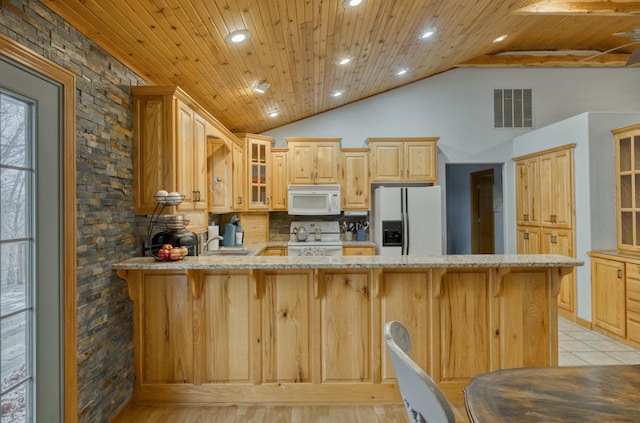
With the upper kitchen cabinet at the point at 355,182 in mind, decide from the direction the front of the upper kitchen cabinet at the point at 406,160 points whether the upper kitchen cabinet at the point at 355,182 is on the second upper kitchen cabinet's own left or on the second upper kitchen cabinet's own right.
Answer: on the second upper kitchen cabinet's own right

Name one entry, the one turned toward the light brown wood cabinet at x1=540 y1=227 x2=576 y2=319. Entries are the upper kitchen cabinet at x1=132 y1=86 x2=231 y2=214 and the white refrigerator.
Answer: the upper kitchen cabinet

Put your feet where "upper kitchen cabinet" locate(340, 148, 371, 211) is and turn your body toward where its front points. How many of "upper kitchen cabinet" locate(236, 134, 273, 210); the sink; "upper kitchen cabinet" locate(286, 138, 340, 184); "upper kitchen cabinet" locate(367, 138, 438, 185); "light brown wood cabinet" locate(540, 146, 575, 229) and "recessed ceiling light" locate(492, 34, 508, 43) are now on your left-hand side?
3

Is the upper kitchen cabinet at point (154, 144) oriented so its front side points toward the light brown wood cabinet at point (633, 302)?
yes

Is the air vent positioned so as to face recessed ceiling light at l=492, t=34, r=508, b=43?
yes

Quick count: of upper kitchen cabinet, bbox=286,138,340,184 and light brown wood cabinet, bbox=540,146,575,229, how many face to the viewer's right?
0

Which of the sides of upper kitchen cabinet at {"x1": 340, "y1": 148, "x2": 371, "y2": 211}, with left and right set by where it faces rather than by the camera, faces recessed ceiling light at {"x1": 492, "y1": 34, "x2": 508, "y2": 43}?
left

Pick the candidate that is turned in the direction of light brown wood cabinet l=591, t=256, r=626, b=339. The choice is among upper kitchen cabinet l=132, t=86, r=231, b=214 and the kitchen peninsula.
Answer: the upper kitchen cabinet

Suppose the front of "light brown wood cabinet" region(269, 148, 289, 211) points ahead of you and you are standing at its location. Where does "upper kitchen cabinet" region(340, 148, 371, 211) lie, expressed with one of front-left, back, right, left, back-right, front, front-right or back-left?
left

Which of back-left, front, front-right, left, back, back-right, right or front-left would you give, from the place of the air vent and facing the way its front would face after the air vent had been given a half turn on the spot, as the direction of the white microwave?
back-left

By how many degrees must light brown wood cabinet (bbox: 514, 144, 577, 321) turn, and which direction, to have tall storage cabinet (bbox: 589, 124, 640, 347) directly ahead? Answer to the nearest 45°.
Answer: approximately 90° to its left
